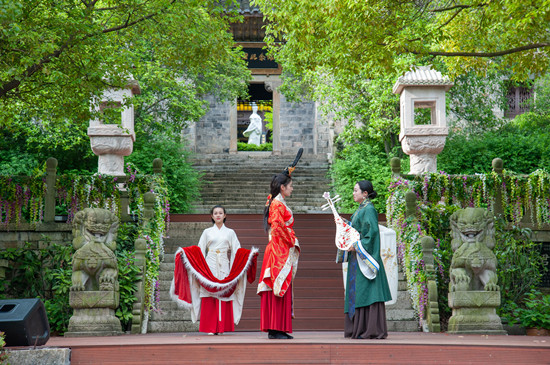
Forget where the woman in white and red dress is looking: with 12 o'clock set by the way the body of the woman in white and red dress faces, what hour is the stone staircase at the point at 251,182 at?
The stone staircase is roughly at 6 o'clock from the woman in white and red dress.

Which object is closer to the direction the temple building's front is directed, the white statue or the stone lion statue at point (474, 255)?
the stone lion statue

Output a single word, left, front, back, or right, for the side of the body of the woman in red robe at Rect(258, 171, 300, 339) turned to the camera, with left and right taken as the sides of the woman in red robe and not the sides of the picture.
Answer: right

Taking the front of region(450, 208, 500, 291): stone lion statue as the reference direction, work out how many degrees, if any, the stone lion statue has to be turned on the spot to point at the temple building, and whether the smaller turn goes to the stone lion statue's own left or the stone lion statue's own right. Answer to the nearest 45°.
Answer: approximately 135° to the stone lion statue's own right

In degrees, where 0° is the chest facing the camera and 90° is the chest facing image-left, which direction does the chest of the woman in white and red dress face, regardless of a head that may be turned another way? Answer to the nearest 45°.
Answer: approximately 0°

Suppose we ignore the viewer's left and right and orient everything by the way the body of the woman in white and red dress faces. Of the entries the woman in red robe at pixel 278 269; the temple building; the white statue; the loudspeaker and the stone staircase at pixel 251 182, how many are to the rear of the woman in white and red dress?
3

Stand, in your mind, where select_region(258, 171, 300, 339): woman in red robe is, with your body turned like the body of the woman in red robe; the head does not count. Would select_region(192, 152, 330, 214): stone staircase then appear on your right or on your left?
on your left

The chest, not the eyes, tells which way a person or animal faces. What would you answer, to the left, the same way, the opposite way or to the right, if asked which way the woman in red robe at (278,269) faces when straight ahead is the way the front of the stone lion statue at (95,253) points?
to the left

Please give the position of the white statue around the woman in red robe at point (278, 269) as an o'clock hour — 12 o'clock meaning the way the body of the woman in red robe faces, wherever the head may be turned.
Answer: The white statue is roughly at 9 o'clock from the woman in red robe.

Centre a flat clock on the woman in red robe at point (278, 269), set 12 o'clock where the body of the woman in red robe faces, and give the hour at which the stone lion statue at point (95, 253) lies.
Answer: The stone lion statue is roughly at 7 o'clock from the woman in red robe.

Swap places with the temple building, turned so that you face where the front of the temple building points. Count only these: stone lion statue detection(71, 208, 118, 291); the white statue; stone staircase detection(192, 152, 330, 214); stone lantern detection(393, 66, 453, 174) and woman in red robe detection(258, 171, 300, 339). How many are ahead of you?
4

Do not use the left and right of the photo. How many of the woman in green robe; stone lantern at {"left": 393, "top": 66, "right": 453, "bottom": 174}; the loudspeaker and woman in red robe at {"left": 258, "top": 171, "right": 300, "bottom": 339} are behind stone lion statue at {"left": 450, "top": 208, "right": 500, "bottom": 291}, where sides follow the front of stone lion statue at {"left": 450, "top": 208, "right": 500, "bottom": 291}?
1

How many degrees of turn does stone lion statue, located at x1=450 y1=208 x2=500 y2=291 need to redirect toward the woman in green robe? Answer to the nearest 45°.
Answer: approximately 45° to its right

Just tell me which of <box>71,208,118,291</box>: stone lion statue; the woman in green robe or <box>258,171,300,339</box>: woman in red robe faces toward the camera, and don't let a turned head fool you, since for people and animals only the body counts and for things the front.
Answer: the stone lion statue

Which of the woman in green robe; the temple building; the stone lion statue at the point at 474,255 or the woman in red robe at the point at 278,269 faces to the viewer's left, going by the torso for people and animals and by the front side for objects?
the woman in green robe

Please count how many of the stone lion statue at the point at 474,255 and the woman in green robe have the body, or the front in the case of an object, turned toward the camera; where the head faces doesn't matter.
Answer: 1
